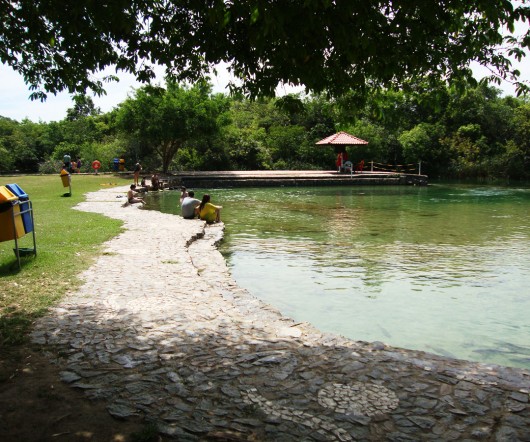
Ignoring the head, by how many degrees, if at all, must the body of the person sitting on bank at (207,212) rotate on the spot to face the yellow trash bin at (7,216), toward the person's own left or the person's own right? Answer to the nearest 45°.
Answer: approximately 180°

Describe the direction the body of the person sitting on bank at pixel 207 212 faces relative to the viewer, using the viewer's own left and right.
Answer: facing away from the viewer and to the right of the viewer

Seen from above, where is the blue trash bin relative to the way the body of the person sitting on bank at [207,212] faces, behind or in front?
behind

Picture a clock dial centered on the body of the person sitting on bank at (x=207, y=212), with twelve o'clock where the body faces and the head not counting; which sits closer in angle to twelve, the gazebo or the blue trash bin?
the gazebo

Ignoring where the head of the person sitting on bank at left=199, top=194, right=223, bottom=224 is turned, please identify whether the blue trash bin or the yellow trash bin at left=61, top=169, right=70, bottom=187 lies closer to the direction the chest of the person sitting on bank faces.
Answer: the yellow trash bin

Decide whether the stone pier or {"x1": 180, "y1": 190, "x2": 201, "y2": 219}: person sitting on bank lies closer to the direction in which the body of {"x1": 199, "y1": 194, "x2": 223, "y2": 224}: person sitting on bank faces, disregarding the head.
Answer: the stone pier

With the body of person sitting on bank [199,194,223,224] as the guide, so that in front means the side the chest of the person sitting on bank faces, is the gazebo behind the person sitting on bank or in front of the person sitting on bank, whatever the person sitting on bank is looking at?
in front

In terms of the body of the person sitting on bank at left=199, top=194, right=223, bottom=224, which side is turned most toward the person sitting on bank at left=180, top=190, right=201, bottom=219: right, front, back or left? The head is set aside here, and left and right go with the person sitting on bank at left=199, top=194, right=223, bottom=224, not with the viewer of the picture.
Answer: left

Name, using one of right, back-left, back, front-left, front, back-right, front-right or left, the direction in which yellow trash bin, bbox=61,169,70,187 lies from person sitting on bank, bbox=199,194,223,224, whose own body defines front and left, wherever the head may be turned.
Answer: left

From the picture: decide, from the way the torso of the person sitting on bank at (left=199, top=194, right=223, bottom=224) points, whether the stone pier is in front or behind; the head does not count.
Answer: in front
